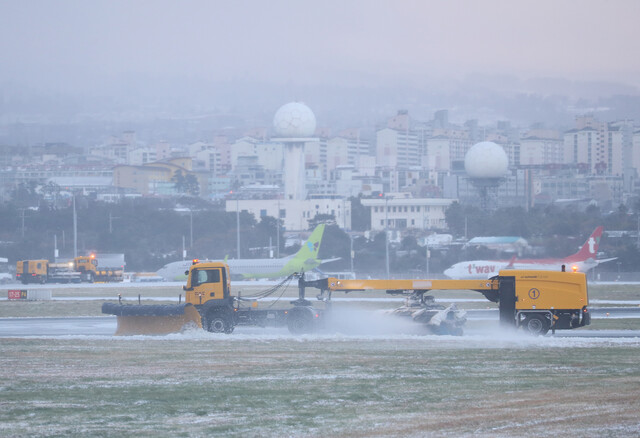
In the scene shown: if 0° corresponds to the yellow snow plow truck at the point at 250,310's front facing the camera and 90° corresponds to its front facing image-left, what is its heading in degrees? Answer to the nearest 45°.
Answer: approximately 90°
